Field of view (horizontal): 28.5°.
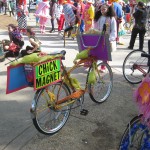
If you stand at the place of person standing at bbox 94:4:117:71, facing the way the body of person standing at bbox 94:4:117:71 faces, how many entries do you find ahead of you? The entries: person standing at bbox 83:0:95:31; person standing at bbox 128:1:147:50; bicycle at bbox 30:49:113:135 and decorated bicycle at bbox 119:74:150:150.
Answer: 2

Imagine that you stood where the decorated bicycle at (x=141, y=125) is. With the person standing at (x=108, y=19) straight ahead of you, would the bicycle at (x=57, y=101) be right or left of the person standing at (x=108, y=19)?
left

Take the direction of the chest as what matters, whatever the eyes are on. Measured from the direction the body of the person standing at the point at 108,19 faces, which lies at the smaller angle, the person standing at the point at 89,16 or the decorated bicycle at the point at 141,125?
the decorated bicycle

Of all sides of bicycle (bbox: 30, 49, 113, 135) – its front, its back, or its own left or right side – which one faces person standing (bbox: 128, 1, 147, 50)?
front

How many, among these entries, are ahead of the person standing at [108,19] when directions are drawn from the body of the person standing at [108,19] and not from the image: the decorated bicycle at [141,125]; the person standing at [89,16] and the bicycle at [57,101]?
2

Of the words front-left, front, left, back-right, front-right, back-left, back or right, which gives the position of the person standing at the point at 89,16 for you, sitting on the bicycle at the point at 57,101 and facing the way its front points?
front-left

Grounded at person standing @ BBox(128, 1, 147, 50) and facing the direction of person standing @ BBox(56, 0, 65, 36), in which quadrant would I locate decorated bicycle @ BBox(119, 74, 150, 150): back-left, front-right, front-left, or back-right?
back-left

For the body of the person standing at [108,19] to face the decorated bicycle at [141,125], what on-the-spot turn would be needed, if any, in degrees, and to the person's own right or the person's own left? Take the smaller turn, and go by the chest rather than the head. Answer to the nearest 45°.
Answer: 0° — they already face it

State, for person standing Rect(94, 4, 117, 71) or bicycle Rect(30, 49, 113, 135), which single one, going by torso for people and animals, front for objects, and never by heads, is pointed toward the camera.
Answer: the person standing

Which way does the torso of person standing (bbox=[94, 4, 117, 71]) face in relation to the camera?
toward the camera

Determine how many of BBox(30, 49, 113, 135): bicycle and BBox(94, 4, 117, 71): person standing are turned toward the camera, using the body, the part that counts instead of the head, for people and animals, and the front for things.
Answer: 1

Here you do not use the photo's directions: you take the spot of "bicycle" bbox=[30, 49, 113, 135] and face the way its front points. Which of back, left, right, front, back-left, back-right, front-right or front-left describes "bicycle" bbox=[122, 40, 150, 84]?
front

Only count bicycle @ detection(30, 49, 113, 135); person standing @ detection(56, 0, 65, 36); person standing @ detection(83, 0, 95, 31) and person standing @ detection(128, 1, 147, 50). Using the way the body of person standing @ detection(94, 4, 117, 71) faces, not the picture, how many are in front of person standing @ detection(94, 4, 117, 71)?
1

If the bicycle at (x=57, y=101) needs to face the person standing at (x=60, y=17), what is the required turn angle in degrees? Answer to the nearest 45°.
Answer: approximately 45° to its left
